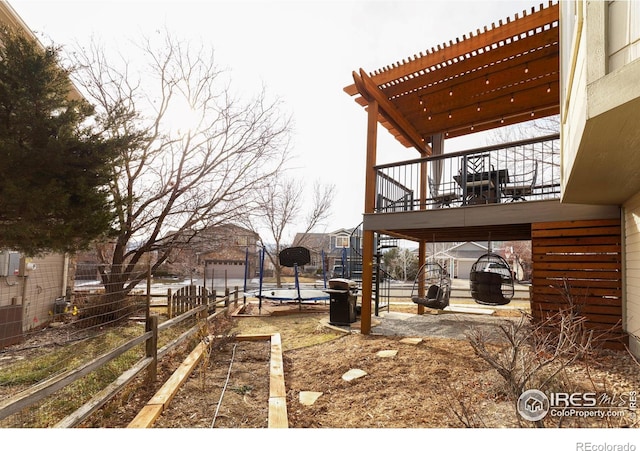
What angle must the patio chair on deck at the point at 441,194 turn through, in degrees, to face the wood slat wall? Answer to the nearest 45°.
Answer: approximately 45° to its right

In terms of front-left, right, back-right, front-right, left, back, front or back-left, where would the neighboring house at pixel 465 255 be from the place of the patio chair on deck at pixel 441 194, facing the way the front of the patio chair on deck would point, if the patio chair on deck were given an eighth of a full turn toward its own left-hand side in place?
front-left

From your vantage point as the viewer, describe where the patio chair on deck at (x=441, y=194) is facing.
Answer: facing to the right of the viewer

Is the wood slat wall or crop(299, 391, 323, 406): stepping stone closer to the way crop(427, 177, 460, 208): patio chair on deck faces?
the wood slat wall

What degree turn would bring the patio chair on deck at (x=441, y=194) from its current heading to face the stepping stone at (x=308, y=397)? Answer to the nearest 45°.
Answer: approximately 90° to its right

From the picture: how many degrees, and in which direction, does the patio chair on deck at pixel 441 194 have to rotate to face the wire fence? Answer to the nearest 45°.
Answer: approximately 135° to its right

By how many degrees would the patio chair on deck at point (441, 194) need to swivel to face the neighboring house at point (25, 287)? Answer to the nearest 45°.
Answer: approximately 180°

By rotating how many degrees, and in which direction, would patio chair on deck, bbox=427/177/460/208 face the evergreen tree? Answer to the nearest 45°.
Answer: approximately 135° to its right
